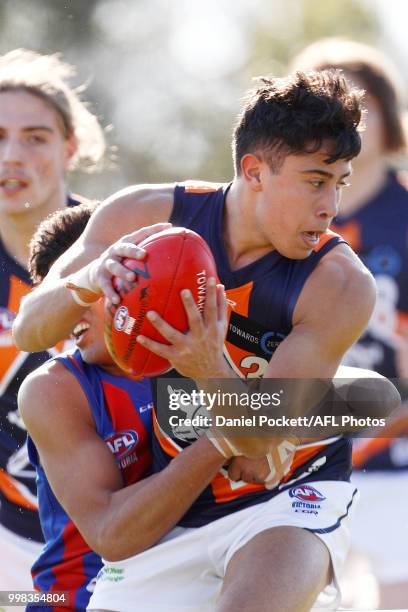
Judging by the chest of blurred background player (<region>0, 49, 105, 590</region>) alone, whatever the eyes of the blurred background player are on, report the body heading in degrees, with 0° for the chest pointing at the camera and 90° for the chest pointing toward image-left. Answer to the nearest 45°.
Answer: approximately 45°

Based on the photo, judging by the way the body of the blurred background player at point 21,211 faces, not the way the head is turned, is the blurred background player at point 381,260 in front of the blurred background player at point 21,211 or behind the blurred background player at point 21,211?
behind

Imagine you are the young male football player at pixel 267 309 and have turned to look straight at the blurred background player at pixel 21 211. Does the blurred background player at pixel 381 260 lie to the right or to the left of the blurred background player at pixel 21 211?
right

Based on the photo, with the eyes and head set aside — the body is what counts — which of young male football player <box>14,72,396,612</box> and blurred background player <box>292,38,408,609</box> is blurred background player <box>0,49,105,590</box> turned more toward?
the young male football player
